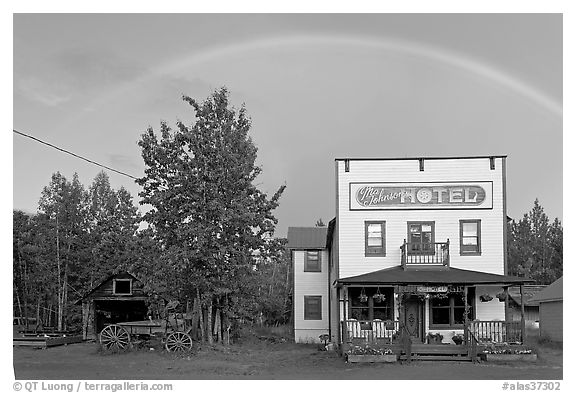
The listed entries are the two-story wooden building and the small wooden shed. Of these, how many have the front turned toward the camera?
2

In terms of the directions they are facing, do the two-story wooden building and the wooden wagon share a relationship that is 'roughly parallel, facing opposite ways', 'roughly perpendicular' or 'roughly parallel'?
roughly perpendicular

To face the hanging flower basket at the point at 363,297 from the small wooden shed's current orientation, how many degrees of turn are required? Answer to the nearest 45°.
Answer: approximately 45° to its left

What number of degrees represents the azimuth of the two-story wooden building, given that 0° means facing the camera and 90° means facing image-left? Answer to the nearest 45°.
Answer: approximately 0°

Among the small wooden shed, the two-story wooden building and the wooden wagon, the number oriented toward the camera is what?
2
